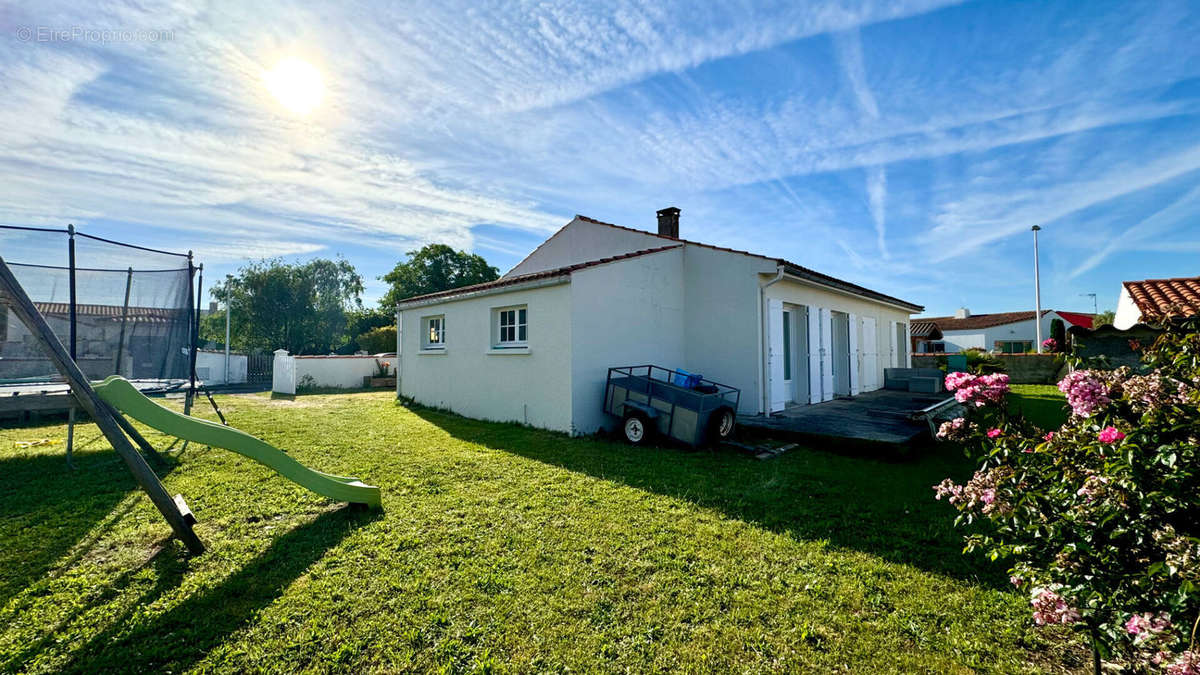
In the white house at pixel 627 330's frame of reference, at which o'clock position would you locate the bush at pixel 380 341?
The bush is roughly at 6 o'clock from the white house.

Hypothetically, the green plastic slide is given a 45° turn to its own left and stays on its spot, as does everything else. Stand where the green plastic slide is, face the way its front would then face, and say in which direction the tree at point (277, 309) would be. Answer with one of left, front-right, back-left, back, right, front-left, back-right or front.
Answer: front-left

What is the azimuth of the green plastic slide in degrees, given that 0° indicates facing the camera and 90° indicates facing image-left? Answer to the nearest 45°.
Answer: approximately 270°

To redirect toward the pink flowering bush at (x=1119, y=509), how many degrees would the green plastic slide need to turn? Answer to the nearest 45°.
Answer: approximately 45° to its right

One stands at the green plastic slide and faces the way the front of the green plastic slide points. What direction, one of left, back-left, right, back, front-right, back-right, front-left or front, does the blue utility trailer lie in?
front

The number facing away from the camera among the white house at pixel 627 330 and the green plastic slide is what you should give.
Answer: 0

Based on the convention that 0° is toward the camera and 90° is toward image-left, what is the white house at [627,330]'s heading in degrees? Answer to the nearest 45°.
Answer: approximately 315°

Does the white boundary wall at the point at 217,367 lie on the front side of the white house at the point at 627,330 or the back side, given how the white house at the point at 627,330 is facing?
on the back side

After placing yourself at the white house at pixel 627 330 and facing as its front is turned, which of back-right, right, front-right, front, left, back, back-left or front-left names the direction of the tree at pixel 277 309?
back

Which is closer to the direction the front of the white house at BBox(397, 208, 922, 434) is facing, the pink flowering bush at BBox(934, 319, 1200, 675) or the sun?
the pink flowering bush

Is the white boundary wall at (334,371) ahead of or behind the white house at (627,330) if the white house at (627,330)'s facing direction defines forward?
behind

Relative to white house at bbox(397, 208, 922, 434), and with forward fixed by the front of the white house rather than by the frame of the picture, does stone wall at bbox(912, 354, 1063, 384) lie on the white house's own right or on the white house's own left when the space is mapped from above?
on the white house's own left

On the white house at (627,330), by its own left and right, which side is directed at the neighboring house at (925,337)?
left

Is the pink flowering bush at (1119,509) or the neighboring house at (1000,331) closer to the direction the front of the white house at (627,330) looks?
the pink flowering bush
